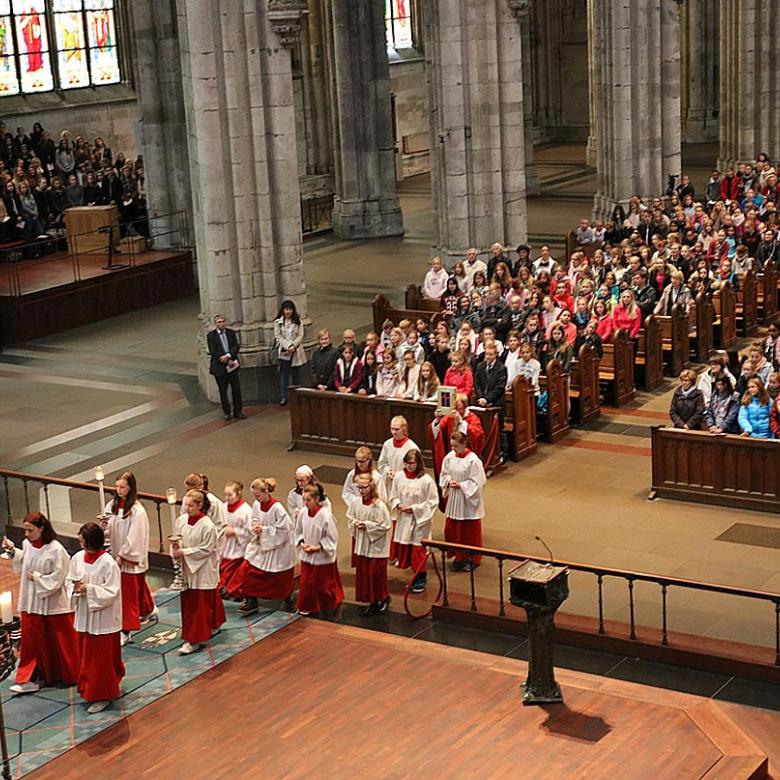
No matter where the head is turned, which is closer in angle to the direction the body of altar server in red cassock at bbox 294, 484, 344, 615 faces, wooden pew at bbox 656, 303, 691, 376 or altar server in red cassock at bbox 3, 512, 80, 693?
the altar server in red cassock

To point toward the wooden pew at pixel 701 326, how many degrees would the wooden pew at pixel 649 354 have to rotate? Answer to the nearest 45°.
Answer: approximately 180°

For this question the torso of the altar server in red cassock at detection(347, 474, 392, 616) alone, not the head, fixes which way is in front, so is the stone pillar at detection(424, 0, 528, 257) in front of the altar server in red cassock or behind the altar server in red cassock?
behind

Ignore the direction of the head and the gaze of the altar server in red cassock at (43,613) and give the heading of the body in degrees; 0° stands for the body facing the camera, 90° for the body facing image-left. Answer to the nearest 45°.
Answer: approximately 45°

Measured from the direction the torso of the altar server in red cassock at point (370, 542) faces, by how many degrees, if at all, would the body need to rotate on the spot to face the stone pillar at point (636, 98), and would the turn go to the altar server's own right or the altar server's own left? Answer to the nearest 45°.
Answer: approximately 135° to the altar server's own right

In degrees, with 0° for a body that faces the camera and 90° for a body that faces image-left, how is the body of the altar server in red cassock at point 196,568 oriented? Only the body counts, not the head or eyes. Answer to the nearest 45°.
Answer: approximately 45°

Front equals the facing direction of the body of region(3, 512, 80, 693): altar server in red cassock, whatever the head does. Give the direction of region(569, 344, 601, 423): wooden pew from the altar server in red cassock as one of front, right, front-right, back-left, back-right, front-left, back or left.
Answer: back

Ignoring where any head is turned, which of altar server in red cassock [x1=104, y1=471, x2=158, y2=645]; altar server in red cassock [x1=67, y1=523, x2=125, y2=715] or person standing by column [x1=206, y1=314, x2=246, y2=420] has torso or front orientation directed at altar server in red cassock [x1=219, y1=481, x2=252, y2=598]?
the person standing by column

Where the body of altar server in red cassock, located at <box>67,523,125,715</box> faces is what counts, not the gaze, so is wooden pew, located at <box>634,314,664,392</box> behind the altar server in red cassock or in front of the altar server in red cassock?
behind

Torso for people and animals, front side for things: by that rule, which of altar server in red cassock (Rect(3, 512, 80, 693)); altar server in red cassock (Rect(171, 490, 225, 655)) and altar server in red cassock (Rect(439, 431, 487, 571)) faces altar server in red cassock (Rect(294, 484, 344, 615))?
altar server in red cassock (Rect(439, 431, 487, 571))

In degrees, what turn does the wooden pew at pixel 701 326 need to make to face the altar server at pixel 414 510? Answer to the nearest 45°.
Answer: approximately 45° to its left
